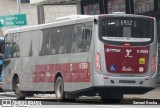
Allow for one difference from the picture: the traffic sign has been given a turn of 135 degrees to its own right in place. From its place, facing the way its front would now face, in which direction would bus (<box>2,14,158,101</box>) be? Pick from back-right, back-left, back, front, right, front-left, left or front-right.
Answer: back-left

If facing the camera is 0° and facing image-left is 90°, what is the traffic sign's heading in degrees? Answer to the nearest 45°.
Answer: approximately 0°
